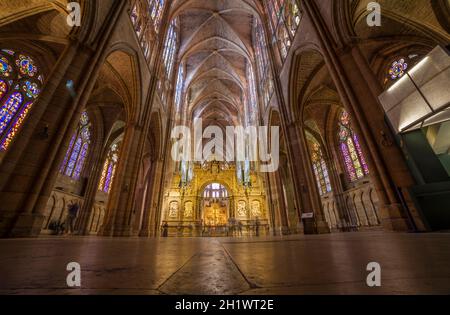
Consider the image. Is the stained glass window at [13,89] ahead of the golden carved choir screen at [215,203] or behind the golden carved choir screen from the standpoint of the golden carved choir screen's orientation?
ahead

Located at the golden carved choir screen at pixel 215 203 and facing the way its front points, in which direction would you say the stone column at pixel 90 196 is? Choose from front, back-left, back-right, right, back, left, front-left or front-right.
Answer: front-right

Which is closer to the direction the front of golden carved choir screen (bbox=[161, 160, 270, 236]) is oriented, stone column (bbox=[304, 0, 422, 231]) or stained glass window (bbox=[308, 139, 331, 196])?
the stone column

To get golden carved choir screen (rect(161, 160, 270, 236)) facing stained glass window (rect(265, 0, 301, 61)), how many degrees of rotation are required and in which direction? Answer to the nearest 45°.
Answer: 0° — it already faces it

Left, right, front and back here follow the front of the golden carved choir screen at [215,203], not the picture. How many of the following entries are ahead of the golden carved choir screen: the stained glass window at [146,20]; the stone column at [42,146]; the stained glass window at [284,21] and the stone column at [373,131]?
4

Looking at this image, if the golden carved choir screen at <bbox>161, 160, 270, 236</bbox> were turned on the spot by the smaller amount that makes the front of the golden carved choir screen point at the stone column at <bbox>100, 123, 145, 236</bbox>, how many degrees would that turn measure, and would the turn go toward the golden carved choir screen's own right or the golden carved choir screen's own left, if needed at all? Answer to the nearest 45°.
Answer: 0° — it already faces it

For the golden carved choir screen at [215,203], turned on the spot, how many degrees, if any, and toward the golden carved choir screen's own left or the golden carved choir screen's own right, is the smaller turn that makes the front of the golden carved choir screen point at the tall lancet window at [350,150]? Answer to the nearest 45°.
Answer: approximately 45° to the golden carved choir screen's own left

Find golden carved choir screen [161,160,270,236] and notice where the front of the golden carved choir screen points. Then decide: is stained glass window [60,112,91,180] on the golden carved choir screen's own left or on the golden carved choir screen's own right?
on the golden carved choir screen's own right

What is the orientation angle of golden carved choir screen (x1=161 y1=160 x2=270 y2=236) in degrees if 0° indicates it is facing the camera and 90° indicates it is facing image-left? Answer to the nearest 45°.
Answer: approximately 0°

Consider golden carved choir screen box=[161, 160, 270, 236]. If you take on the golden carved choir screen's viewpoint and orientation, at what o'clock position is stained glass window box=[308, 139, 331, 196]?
The stained glass window is roughly at 10 o'clock from the golden carved choir screen.

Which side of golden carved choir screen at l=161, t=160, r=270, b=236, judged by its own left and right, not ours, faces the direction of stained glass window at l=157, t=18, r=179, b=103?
front
